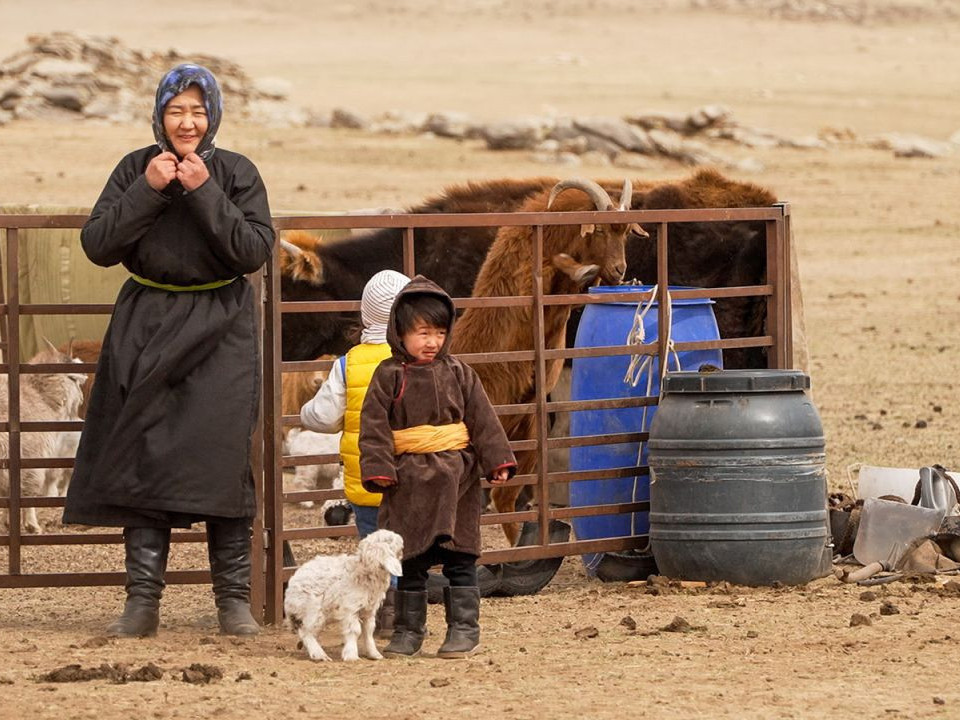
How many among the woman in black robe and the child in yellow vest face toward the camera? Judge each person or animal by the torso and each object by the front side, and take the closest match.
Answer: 1

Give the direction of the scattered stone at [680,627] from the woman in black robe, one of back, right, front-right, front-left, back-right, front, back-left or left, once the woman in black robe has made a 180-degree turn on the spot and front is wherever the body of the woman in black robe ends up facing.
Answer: right

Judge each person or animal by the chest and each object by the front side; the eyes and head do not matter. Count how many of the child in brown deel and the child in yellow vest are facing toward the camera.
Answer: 1

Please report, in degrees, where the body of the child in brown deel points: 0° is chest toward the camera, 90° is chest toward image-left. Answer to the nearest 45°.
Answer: approximately 0°

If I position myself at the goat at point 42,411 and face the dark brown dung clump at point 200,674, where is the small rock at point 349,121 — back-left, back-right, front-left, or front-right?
back-left

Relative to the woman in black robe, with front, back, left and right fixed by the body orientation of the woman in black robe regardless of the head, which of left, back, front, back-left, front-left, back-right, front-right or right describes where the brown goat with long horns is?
back-left

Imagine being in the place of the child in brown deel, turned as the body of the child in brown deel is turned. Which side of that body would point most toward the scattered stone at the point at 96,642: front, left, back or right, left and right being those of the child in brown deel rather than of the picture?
right

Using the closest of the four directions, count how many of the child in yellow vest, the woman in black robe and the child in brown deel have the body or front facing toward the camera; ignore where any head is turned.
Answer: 2

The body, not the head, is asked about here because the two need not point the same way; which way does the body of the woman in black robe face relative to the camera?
toward the camera
